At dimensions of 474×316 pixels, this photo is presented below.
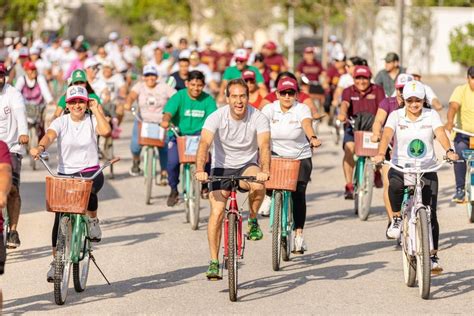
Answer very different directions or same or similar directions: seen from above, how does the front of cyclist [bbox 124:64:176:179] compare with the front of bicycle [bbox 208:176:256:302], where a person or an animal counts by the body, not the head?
same or similar directions

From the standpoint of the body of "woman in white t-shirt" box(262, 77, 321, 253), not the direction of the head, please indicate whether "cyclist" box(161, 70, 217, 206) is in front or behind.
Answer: behind

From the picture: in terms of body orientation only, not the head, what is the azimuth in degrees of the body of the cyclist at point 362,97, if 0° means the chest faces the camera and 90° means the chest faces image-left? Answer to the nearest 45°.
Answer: approximately 0°

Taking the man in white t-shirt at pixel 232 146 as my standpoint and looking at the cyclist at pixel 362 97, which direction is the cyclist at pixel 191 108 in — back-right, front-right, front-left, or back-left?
front-left

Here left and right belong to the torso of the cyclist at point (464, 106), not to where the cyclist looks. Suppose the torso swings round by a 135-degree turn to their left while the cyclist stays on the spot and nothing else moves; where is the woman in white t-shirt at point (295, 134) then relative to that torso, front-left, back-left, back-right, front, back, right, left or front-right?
back

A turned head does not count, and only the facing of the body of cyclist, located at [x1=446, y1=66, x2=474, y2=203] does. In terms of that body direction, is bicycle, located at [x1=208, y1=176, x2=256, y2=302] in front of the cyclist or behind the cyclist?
in front

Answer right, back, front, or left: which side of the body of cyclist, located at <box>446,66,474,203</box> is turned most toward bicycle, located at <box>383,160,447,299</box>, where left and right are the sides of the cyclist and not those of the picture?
front

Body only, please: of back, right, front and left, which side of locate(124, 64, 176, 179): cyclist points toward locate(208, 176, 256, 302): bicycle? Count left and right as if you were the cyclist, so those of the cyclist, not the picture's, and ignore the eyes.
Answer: front

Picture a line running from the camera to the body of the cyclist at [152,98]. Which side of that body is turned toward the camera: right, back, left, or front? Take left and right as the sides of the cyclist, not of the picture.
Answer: front

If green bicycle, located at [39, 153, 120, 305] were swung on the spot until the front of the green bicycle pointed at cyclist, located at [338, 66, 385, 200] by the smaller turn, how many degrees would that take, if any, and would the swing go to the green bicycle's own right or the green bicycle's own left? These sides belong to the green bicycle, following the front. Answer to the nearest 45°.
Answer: approximately 135° to the green bicycle's own left

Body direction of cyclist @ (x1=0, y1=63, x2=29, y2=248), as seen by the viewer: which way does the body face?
toward the camera

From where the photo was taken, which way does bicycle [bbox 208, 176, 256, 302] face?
toward the camera

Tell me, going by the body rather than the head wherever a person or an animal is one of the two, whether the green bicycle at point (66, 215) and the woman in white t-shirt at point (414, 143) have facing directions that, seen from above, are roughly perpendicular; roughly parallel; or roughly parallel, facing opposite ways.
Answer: roughly parallel

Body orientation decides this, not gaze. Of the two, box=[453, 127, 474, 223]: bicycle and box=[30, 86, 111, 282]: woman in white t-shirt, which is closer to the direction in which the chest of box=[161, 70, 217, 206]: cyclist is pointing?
the woman in white t-shirt

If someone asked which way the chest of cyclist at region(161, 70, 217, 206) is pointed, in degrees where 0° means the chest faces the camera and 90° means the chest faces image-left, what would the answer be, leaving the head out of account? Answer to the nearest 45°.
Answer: approximately 0°
